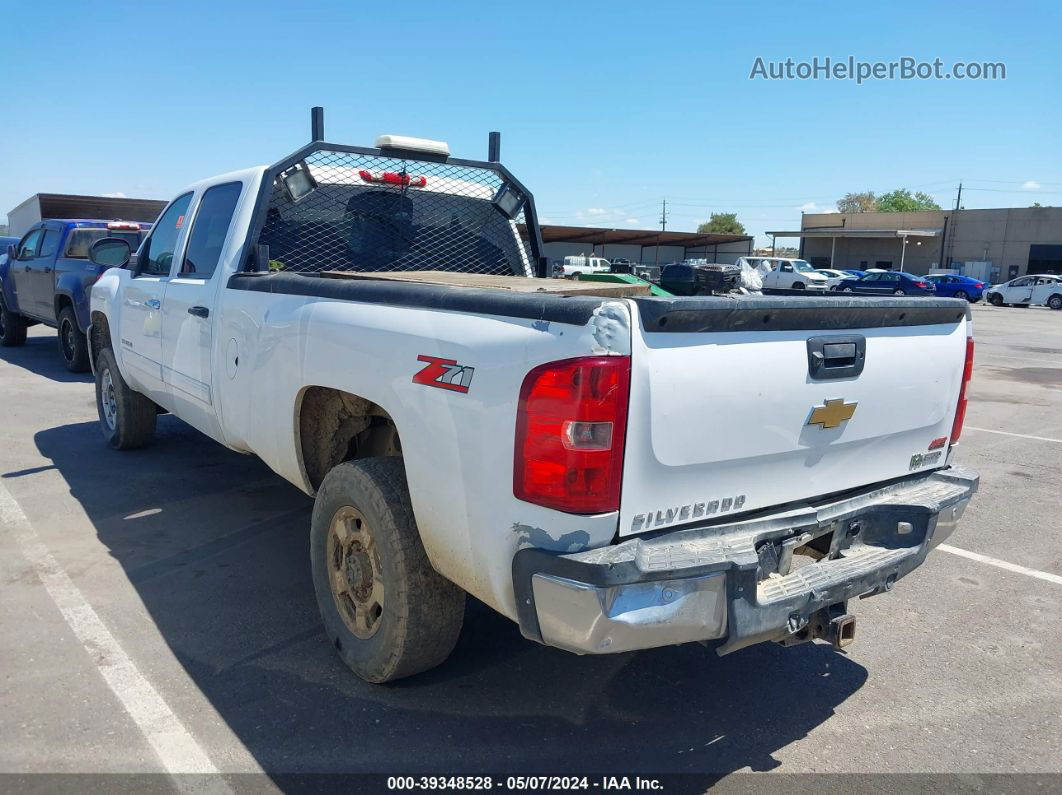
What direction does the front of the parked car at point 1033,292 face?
to the viewer's left

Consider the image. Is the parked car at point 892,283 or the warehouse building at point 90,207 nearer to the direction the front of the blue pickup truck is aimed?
the warehouse building

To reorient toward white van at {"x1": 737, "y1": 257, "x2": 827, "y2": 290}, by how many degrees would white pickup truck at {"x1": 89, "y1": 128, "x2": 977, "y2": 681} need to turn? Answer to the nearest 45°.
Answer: approximately 45° to its right

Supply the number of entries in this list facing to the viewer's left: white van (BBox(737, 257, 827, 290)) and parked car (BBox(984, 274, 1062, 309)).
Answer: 1

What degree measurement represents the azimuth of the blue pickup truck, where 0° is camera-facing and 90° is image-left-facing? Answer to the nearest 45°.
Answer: approximately 135°

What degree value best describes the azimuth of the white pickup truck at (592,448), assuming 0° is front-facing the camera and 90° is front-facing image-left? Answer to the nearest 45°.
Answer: approximately 135°

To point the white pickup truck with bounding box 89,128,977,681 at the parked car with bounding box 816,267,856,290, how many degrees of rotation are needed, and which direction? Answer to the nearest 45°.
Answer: approximately 45° to its right

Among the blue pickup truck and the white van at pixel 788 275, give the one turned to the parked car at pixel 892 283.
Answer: the white van

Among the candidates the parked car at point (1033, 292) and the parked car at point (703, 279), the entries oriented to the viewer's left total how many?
1

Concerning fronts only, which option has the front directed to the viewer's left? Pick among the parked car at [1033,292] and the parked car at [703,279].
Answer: the parked car at [1033,292]
